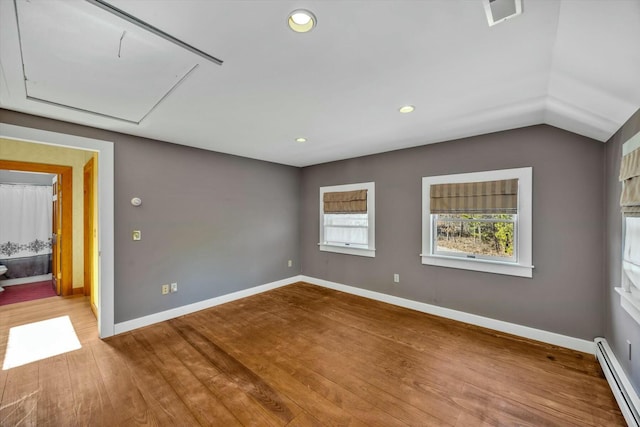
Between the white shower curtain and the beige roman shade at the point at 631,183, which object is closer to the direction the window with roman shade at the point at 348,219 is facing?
the white shower curtain

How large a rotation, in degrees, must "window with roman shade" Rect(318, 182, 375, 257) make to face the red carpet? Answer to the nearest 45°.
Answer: approximately 45° to its right

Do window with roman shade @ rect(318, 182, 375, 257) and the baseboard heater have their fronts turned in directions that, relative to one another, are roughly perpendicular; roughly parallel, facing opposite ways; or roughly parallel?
roughly perpendicular

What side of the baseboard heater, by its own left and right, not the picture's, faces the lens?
left

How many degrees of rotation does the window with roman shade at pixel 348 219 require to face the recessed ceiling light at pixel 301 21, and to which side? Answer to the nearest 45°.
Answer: approximately 45° to its left

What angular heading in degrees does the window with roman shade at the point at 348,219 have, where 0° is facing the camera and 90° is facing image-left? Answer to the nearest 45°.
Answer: approximately 45°
